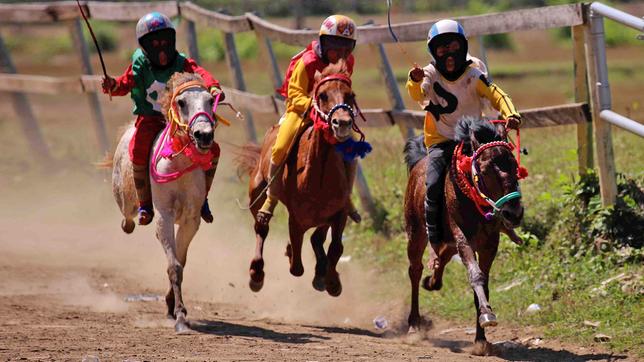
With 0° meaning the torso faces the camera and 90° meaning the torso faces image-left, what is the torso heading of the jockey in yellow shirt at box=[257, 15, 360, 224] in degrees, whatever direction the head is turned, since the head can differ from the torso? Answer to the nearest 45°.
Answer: approximately 315°

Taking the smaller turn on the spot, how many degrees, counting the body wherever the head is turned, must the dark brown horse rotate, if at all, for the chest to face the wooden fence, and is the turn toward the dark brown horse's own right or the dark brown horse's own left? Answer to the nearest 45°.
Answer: approximately 180°

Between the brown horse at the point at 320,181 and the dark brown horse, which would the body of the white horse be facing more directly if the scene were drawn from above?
the dark brown horse

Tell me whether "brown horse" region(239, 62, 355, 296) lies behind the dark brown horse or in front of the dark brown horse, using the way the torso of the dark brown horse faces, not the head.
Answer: behind

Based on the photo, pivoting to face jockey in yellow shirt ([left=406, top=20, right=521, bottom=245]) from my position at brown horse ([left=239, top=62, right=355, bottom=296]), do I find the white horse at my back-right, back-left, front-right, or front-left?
back-right

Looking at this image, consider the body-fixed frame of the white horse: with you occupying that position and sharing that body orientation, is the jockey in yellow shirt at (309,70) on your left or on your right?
on your left

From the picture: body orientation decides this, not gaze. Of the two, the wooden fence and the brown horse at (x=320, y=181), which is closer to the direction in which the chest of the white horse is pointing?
the brown horse
